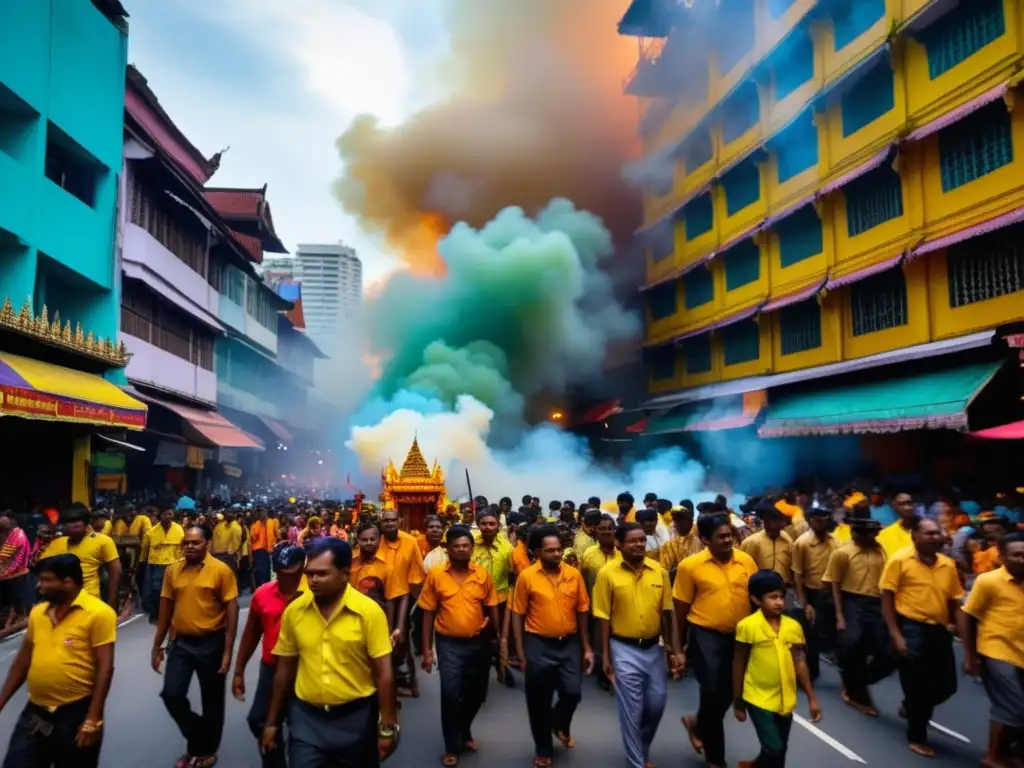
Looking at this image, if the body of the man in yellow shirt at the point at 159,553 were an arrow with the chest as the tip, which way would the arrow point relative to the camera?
toward the camera

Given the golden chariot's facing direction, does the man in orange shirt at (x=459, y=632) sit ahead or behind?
ahead

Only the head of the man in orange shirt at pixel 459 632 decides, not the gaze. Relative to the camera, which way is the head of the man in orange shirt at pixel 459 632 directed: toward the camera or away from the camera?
toward the camera

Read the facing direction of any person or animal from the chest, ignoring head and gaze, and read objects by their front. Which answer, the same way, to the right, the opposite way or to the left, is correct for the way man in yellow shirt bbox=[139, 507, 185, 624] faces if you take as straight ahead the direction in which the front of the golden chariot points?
the same way

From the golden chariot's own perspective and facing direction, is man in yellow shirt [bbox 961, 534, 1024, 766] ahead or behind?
ahead

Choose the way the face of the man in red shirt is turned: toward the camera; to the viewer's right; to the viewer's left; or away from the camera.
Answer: toward the camera

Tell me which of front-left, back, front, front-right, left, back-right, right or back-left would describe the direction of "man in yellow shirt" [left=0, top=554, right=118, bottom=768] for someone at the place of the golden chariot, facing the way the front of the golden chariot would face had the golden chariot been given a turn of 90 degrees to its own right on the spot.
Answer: left

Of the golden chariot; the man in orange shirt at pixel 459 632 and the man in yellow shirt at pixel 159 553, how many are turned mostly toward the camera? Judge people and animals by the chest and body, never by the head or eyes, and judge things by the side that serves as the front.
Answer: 3

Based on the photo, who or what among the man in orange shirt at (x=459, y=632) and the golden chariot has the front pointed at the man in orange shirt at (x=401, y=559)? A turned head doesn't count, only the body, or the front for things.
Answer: the golden chariot

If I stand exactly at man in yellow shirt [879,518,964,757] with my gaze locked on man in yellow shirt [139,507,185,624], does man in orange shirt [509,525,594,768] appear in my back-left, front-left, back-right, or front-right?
front-left

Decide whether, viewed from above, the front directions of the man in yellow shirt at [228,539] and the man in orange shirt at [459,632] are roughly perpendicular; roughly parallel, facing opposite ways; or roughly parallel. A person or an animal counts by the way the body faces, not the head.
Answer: roughly parallel

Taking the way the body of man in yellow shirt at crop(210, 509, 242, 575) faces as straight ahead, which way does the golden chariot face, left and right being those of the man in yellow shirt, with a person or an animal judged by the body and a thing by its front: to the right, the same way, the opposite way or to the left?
the same way

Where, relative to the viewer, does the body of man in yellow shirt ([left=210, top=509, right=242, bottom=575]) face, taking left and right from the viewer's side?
facing the viewer

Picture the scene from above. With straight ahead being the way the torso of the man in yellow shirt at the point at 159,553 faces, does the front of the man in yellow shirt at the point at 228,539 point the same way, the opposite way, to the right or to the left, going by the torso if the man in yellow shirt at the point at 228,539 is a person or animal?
the same way

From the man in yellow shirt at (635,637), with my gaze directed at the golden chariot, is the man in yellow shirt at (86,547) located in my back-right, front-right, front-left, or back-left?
front-left

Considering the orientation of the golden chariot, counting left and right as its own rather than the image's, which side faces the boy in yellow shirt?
front
